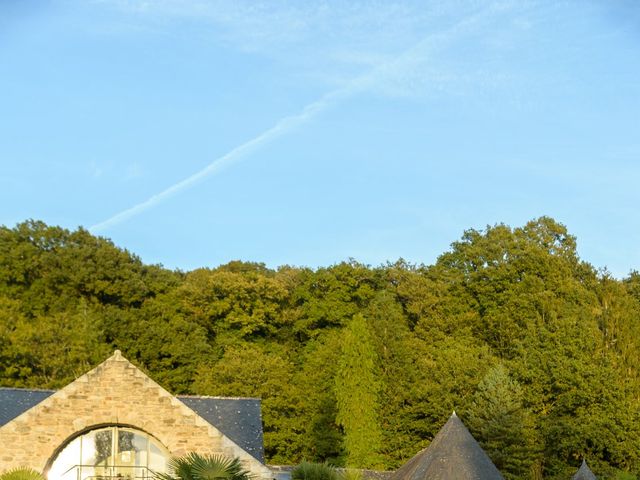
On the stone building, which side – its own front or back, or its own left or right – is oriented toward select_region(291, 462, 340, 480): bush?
left

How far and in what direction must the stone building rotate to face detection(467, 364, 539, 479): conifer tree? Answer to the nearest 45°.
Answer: approximately 135° to its left

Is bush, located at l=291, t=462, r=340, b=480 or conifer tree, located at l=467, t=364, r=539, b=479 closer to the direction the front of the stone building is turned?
the bush

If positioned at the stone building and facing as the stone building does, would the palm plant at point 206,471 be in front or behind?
in front

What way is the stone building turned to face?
toward the camera
